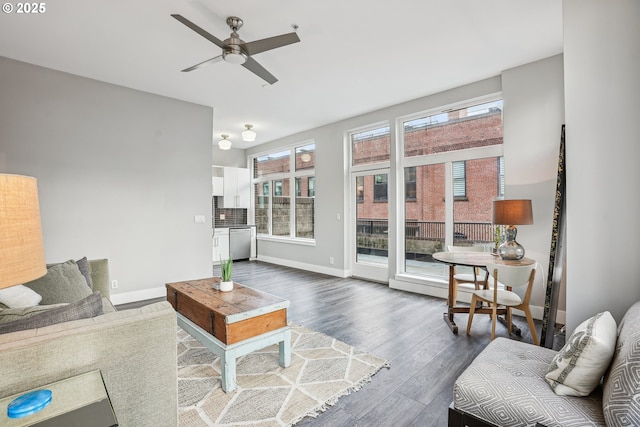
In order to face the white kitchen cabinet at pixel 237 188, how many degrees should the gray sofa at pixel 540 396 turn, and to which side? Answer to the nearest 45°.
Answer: approximately 45° to its right

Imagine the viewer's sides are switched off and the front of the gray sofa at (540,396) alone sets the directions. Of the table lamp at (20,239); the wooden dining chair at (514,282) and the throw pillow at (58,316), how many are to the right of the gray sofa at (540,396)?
1

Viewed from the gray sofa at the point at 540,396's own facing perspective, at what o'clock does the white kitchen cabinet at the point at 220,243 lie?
The white kitchen cabinet is roughly at 1 o'clock from the gray sofa.

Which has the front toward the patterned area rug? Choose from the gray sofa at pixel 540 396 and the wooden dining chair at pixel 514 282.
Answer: the gray sofa

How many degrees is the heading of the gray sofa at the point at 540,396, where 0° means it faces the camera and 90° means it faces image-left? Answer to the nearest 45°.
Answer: approximately 90°

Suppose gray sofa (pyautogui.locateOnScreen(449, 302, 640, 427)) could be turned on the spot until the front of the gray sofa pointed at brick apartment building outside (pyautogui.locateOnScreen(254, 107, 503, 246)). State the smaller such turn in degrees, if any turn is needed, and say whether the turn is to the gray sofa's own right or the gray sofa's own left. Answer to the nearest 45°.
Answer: approximately 90° to the gray sofa's own right
